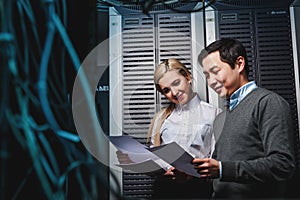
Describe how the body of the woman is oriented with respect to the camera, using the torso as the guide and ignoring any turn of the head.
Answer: toward the camera

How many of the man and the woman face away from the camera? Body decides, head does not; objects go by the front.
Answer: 0

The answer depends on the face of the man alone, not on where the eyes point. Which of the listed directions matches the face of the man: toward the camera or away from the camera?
toward the camera

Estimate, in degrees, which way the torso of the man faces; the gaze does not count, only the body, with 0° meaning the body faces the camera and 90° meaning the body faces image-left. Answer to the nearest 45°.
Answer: approximately 45°
